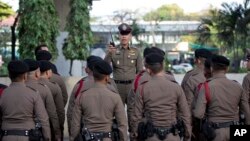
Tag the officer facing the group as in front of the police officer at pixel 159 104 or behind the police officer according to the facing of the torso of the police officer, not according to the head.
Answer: in front

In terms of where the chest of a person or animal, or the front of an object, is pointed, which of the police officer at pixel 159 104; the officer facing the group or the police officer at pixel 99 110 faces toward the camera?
the officer facing the group

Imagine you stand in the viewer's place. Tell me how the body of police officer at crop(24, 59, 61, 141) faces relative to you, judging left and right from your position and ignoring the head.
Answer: facing away from the viewer and to the right of the viewer

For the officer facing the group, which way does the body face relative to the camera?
toward the camera

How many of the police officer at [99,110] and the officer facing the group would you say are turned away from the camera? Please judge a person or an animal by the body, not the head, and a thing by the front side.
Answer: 1

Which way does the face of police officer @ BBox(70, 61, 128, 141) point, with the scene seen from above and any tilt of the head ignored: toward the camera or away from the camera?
away from the camera

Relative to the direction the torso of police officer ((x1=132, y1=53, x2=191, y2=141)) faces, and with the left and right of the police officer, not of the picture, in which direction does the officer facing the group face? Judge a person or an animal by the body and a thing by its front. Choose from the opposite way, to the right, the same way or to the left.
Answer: the opposite way

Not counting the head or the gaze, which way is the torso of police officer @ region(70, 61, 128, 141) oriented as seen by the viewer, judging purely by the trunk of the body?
away from the camera

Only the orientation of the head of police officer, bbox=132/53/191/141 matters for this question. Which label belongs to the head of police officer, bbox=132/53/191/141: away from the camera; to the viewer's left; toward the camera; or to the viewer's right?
away from the camera

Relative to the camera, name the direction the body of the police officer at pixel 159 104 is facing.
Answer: away from the camera

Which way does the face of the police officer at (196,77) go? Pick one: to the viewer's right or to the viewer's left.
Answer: to the viewer's left

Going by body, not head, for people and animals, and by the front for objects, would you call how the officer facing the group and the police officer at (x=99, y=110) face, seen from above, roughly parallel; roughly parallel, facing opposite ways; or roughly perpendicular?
roughly parallel, facing opposite ways

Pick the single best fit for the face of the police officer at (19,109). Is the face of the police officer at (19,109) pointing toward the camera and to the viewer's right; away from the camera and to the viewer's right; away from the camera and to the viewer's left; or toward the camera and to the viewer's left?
away from the camera and to the viewer's right

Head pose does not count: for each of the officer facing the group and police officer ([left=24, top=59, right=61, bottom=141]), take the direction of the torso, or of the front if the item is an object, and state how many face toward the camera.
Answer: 1

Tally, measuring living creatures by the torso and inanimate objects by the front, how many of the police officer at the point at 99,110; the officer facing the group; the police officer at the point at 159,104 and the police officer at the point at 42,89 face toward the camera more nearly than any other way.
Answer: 1

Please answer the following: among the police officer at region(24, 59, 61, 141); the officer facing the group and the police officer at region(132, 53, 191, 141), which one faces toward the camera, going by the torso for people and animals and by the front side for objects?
the officer facing the group
